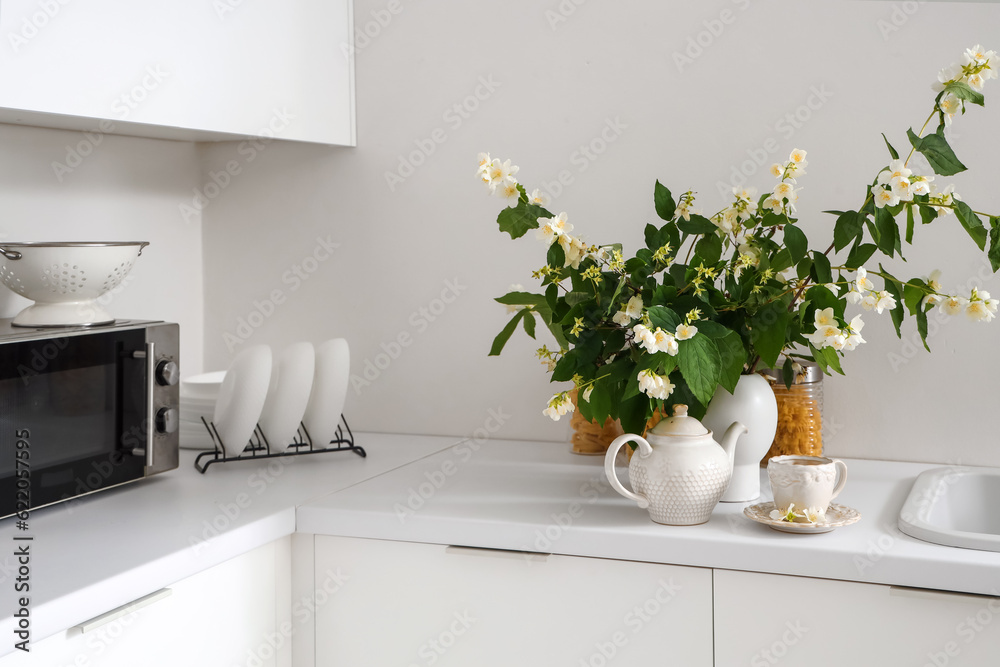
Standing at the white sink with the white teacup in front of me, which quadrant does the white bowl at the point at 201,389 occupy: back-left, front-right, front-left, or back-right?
front-right

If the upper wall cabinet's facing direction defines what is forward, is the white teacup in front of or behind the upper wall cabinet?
in front

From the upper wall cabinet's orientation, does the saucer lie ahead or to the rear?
ahead

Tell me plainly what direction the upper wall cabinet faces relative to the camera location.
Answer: facing the viewer and to the right of the viewer

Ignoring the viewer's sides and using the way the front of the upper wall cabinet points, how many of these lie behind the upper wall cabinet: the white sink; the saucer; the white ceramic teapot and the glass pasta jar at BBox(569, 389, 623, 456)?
0

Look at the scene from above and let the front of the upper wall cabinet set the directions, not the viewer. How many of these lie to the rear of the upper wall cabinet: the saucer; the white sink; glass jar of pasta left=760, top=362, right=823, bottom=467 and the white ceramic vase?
0
